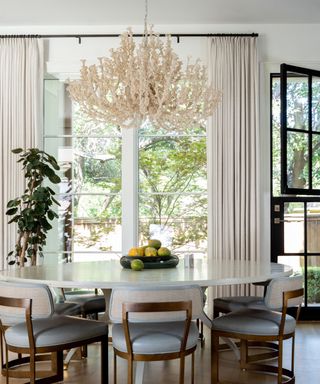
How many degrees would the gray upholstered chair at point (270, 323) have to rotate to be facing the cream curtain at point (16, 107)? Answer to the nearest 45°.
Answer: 0° — it already faces it

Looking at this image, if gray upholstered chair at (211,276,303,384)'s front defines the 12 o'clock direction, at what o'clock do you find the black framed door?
The black framed door is roughly at 2 o'clock from the gray upholstered chair.

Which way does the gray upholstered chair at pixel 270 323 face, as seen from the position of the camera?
facing away from the viewer and to the left of the viewer

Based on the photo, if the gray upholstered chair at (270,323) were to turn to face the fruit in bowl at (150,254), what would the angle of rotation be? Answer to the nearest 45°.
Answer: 0° — it already faces it

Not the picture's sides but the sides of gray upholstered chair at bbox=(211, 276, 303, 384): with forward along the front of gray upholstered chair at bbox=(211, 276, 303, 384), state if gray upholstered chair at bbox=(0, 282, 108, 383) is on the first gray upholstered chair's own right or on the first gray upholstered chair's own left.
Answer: on the first gray upholstered chair's own left

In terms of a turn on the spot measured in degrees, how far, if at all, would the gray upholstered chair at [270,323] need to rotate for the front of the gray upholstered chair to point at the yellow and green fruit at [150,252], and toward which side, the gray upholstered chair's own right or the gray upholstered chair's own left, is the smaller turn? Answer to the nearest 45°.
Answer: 0° — it already faces it

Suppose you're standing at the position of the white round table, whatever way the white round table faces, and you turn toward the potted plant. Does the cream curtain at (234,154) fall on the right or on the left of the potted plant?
right
